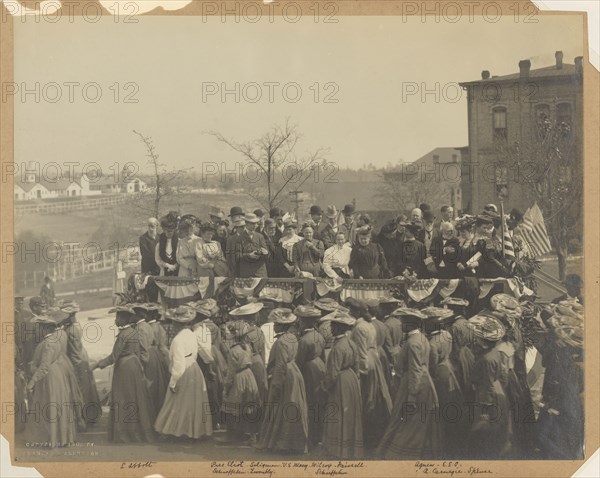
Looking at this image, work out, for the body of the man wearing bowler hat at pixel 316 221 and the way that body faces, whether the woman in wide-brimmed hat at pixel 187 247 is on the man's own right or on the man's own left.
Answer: on the man's own right

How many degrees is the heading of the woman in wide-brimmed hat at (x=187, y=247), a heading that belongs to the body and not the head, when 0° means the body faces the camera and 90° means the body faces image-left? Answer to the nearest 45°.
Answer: approximately 315°

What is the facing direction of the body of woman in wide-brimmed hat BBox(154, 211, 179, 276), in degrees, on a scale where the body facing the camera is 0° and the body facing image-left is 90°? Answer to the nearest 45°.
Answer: approximately 315°

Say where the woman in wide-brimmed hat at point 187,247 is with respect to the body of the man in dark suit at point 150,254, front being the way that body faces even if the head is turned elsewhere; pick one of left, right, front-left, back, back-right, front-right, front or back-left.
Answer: front-left
